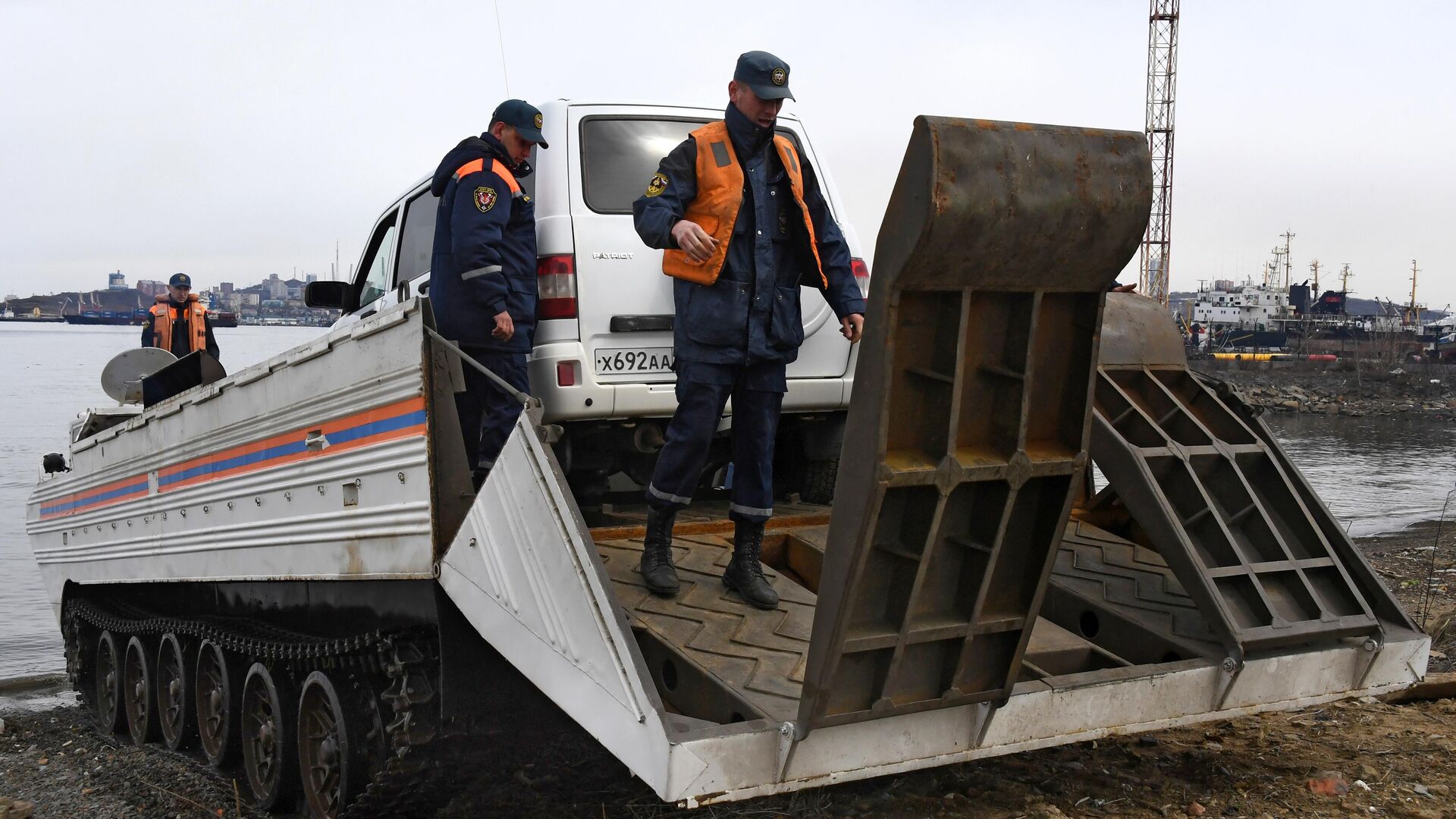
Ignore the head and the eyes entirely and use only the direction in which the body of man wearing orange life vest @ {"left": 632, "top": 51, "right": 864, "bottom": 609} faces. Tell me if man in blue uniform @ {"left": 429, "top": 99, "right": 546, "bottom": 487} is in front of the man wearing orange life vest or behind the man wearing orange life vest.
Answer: behind

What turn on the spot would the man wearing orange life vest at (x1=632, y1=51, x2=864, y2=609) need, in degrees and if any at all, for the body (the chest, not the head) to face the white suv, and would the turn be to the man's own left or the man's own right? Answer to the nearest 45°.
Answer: approximately 180°

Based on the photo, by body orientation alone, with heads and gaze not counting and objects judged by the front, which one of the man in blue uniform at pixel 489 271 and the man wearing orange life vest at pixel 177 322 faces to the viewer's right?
the man in blue uniform

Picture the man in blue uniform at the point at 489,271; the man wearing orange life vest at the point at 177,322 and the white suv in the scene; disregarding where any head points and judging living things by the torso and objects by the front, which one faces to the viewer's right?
the man in blue uniform

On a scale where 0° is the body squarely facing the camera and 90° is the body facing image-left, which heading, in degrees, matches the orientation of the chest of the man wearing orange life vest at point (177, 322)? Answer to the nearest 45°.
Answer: approximately 0°

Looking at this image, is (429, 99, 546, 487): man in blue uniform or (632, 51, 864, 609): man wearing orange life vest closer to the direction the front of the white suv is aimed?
the man in blue uniform

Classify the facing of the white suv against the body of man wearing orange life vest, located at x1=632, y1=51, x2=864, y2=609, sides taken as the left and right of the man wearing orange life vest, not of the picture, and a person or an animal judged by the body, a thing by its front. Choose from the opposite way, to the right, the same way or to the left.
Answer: the opposite way

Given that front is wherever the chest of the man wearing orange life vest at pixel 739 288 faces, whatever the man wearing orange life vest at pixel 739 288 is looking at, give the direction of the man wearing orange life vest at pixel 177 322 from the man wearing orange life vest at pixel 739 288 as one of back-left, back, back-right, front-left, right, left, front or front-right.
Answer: back

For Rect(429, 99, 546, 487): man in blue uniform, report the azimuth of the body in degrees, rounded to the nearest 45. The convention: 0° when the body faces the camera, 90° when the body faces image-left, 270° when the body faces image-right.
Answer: approximately 270°
